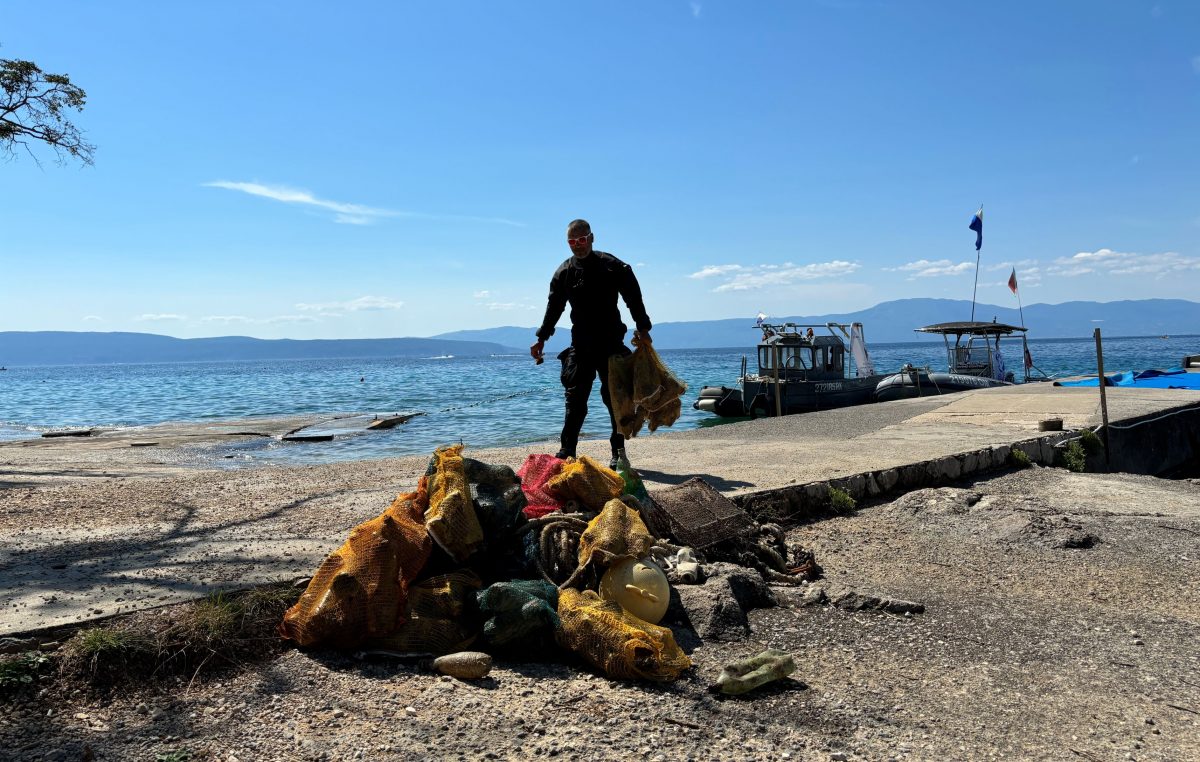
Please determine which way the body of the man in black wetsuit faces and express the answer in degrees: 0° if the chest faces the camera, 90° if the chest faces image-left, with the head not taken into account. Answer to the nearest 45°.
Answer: approximately 0°

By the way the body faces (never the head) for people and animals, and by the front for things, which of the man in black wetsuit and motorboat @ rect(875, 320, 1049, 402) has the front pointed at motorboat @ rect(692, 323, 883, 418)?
motorboat @ rect(875, 320, 1049, 402)

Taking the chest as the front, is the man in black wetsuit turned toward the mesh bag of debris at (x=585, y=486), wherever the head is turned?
yes

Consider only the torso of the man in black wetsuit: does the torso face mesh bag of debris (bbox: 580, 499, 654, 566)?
yes

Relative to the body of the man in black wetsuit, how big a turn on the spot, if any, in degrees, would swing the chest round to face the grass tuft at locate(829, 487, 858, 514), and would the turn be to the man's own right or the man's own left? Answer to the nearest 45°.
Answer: approximately 90° to the man's own left

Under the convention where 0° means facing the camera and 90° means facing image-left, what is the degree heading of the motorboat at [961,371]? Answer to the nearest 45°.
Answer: approximately 45°
